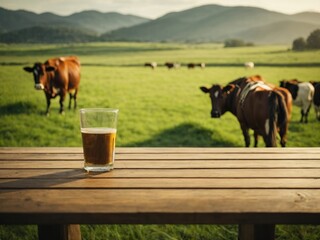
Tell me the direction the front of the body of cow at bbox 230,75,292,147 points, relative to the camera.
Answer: to the viewer's left

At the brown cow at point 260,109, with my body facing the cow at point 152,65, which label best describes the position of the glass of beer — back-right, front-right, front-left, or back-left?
back-left

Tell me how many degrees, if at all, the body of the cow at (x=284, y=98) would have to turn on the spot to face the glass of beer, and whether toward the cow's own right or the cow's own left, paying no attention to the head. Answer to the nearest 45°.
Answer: approximately 90° to the cow's own left

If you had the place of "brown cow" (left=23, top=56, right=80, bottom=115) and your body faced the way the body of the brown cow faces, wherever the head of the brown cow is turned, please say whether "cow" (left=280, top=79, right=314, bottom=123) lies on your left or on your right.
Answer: on your left

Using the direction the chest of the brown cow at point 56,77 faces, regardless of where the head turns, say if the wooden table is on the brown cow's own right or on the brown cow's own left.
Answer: on the brown cow's own left
